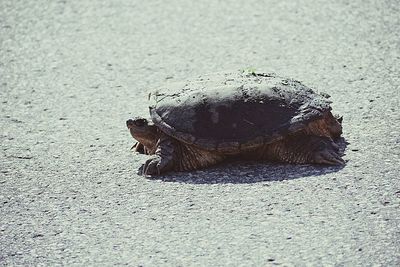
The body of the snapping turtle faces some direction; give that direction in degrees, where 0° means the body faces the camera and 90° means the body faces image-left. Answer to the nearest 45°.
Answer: approximately 90°
